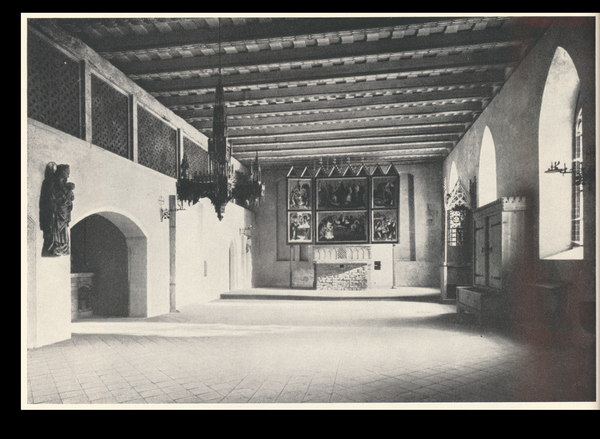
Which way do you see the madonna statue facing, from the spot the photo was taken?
facing the viewer and to the right of the viewer
